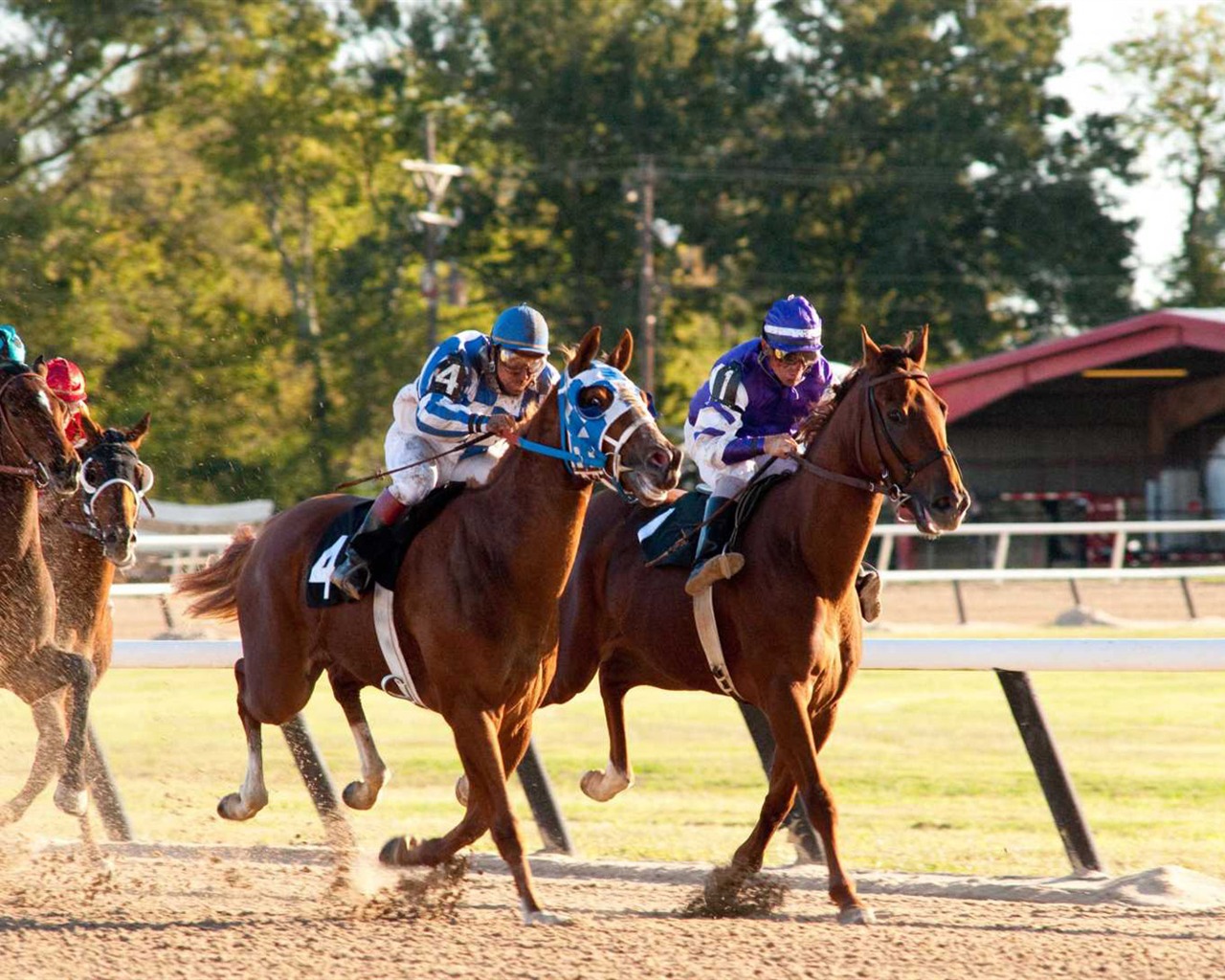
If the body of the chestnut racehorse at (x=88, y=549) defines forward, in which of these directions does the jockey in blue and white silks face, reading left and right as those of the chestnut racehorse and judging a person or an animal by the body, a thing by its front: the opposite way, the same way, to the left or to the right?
the same way

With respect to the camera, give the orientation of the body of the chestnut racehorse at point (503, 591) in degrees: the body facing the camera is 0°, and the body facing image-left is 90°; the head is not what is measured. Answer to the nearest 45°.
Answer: approximately 315°

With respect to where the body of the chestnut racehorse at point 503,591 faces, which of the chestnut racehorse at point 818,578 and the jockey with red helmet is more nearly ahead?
the chestnut racehorse

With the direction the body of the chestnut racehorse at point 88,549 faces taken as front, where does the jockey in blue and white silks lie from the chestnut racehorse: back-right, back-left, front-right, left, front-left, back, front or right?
front

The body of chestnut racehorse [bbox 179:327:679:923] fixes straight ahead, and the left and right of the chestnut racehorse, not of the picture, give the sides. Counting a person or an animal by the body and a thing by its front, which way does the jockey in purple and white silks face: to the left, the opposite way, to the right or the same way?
the same way

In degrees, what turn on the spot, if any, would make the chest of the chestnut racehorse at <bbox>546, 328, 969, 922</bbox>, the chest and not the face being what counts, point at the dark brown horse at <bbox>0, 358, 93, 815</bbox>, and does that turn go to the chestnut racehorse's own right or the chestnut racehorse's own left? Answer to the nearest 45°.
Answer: approximately 135° to the chestnut racehorse's own right

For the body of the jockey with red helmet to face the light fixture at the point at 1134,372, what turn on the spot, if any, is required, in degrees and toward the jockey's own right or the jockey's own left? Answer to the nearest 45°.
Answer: approximately 90° to the jockey's own left

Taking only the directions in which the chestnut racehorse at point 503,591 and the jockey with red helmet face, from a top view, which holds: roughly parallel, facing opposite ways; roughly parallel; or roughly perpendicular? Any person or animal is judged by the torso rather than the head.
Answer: roughly parallel

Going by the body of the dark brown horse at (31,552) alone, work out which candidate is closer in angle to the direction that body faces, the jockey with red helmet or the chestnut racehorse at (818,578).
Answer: the chestnut racehorse

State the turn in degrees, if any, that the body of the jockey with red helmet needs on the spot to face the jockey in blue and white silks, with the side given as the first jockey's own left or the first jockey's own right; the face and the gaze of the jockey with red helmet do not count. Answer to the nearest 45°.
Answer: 0° — they already face them

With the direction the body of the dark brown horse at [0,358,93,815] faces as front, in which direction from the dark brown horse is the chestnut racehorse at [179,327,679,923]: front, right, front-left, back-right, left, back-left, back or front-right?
front

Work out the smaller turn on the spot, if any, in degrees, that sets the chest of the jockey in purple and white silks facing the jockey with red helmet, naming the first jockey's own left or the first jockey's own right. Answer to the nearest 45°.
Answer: approximately 135° to the first jockey's own right

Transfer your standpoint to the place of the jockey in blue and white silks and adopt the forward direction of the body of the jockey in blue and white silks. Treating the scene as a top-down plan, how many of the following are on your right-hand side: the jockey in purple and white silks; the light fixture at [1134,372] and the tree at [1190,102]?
0

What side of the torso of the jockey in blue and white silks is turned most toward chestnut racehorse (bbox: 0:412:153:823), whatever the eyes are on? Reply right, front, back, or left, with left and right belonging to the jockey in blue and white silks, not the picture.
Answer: back

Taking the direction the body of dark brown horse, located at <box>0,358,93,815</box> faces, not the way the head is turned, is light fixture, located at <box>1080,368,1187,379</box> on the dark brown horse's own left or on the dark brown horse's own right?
on the dark brown horse's own left

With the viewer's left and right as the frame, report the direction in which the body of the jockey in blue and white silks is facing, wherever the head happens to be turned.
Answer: facing the viewer and to the right of the viewer

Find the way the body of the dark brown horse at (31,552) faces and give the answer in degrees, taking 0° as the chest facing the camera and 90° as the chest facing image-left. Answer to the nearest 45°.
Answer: approximately 315°

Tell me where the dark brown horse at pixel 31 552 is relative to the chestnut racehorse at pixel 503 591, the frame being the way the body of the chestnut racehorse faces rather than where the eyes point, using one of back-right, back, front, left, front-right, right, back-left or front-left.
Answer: back

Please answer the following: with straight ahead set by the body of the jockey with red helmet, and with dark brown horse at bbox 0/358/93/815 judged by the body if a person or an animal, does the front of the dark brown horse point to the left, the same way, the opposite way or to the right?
the same way
